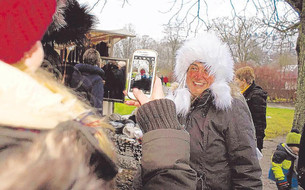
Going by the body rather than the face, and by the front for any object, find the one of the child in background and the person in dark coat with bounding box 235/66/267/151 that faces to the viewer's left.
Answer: the person in dark coat

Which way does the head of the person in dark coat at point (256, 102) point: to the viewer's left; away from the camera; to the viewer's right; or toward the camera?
to the viewer's left

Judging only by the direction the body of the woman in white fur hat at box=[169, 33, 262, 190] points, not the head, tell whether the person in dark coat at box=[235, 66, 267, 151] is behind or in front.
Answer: behind

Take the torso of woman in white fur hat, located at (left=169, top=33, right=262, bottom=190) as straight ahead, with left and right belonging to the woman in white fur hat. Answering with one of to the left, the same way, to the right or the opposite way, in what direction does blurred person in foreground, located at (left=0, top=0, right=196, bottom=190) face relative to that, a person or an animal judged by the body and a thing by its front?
the opposite way

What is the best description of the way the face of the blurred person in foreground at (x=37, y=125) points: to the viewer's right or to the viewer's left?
to the viewer's right

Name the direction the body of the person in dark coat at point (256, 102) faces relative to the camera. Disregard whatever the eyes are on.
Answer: to the viewer's left

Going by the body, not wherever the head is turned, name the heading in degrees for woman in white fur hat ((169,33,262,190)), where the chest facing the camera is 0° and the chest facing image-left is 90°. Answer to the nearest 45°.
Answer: approximately 45°
